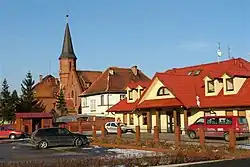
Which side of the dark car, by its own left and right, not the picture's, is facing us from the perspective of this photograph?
right

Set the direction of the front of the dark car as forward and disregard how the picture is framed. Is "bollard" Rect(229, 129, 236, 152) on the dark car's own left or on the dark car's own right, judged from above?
on the dark car's own right

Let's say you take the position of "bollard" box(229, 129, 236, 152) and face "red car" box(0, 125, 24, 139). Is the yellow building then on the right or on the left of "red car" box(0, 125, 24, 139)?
right
